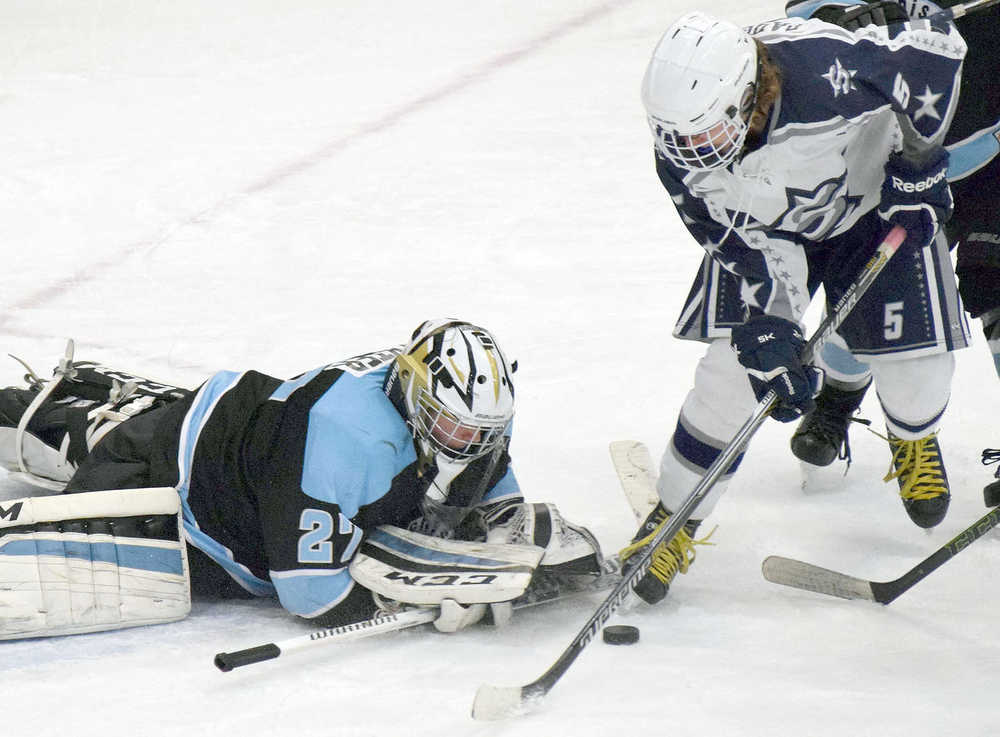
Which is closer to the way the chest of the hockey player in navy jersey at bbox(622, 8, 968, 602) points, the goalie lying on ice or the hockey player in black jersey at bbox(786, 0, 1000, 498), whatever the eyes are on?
the goalie lying on ice

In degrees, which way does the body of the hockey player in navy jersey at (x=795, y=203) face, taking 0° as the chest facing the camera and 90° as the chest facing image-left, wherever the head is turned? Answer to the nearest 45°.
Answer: approximately 45°

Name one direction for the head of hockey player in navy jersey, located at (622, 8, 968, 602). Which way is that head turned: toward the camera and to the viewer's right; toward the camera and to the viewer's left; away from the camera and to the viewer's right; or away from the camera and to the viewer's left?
toward the camera and to the viewer's left
